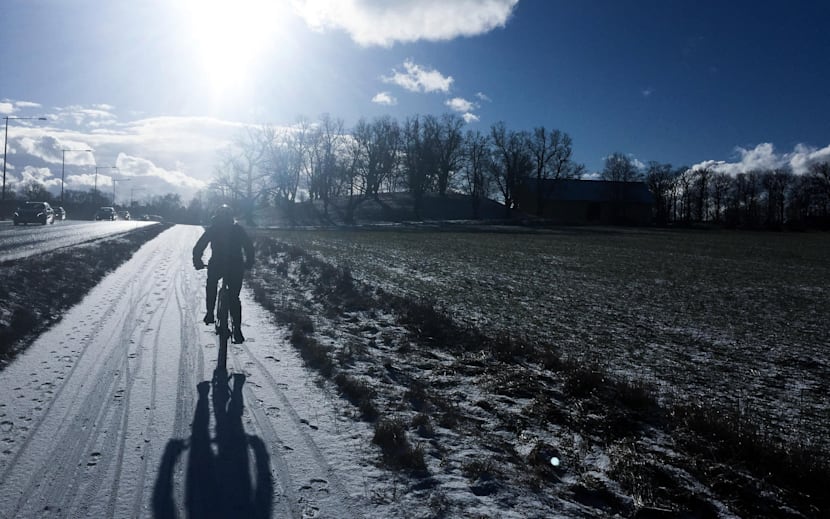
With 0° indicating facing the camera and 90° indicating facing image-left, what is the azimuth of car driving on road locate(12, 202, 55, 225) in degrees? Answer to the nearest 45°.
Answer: approximately 45°

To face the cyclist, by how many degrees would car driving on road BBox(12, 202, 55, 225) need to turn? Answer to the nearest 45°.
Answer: approximately 45° to its left

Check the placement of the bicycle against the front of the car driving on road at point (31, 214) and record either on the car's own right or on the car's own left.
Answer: on the car's own left
